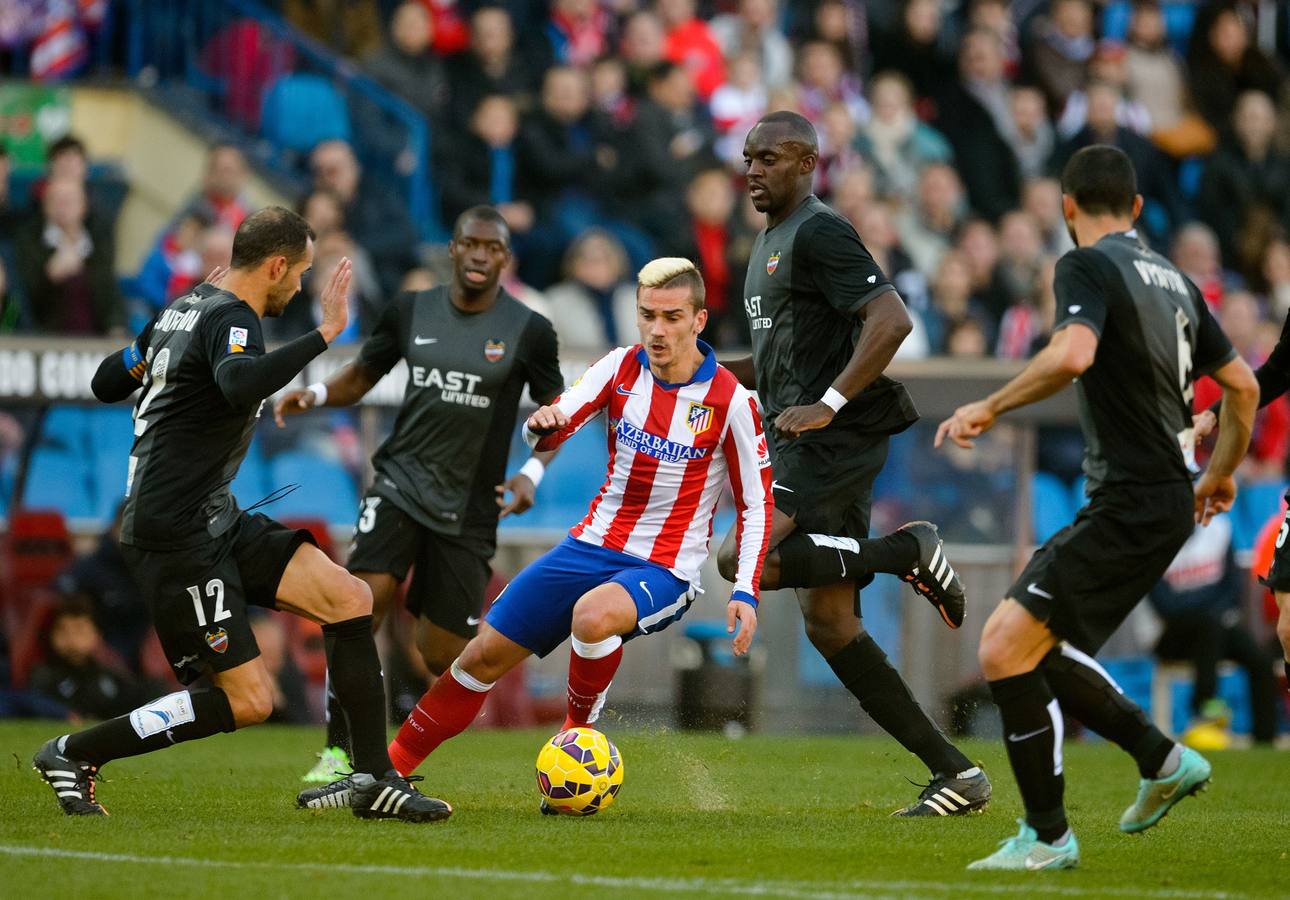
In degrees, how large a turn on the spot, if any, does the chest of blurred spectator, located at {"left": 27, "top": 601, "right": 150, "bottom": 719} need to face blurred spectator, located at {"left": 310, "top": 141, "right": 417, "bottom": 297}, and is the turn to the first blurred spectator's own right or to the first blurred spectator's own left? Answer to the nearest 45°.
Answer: approximately 135° to the first blurred spectator's own left

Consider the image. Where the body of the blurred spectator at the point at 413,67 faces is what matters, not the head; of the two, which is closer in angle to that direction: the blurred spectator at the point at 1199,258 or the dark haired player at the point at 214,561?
the dark haired player

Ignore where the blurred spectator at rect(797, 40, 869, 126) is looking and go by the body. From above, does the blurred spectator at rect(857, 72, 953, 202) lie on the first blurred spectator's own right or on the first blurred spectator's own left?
on the first blurred spectator's own left

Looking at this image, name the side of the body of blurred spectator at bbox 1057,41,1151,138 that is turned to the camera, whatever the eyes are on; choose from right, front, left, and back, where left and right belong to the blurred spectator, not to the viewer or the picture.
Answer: front

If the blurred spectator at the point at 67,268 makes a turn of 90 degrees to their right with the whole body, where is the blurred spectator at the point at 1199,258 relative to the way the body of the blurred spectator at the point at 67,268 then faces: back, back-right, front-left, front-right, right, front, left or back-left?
back

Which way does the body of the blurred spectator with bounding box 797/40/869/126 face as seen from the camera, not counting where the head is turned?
toward the camera

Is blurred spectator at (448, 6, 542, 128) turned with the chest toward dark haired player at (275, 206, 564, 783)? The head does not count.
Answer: yes

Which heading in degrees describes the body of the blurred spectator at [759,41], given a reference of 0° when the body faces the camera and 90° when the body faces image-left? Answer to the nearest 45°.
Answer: approximately 0°

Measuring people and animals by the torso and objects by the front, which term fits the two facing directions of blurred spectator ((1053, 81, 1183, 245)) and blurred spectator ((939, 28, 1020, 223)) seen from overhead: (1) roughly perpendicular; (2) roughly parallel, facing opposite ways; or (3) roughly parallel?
roughly parallel

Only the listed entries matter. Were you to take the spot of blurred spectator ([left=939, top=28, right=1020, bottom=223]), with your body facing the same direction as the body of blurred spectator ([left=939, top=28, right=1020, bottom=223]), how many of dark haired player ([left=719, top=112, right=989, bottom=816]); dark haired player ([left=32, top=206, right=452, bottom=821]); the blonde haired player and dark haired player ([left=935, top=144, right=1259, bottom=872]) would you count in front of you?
4

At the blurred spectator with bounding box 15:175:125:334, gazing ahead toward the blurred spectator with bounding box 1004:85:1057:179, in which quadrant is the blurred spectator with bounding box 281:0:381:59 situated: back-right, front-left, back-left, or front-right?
front-left

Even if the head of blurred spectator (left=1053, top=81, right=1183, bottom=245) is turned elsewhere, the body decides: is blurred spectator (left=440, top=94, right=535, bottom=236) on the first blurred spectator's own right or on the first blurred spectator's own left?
on the first blurred spectator's own right

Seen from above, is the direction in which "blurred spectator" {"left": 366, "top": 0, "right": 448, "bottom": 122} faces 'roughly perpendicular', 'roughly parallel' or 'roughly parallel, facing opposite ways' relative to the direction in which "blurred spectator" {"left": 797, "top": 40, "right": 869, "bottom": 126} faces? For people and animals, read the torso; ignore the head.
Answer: roughly parallel

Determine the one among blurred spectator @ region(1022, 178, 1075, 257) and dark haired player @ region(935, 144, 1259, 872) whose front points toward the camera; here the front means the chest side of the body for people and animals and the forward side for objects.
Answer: the blurred spectator

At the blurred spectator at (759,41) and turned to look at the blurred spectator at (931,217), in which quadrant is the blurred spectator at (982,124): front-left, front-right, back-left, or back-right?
front-left

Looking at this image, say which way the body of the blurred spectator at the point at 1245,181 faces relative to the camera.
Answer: toward the camera

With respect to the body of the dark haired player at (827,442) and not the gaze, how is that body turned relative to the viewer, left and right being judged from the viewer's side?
facing the viewer and to the left of the viewer

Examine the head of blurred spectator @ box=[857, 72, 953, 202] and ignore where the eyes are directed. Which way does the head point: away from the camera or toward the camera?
toward the camera

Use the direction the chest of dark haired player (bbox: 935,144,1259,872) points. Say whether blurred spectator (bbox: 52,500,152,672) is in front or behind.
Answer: in front
